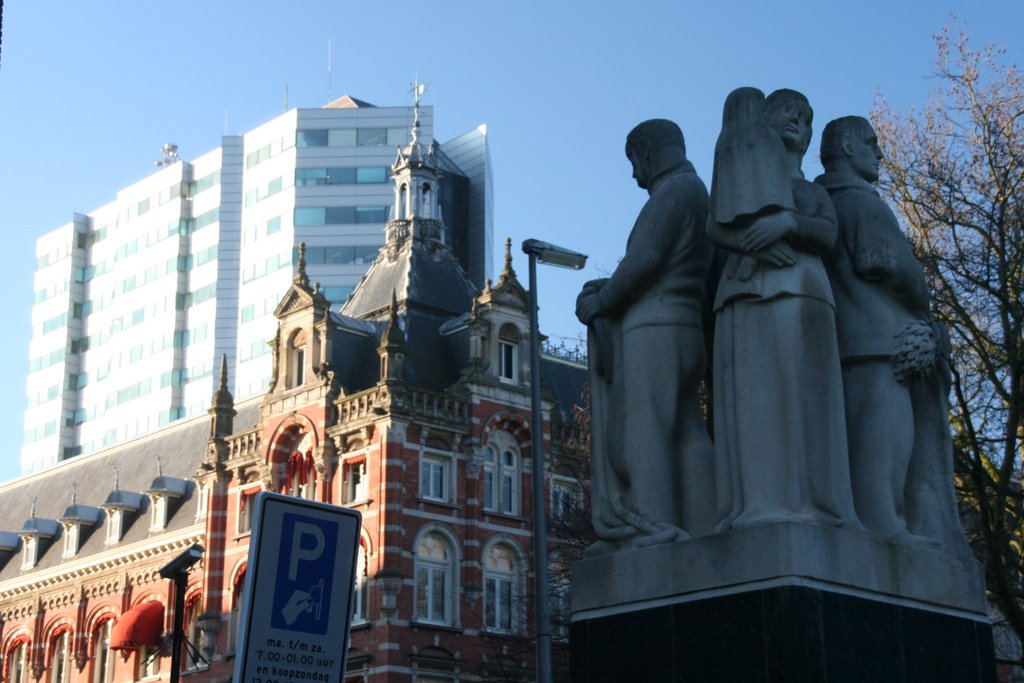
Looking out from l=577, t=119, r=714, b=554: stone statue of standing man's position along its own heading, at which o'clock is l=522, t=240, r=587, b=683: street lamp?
The street lamp is roughly at 3 o'clock from the stone statue of standing man.

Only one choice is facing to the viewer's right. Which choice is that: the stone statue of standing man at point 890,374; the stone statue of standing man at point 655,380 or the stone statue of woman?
the stone statue of standing man at point 890,374

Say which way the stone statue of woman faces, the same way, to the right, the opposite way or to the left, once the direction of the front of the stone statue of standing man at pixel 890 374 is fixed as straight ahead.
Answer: to the right

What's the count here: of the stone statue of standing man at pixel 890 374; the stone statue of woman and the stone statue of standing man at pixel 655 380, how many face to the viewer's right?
1

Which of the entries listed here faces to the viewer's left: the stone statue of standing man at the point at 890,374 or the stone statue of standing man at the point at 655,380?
the stone statue of standing man at the point at 655,380

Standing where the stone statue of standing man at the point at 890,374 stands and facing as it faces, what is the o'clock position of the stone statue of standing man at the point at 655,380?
the stone statue of standing man at the point at 655,380 is roughly at 6 o'clock from the stone statue of standing man at the point at 890,374.

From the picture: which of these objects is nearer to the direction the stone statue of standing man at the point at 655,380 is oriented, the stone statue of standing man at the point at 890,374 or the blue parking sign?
the blue parking sign

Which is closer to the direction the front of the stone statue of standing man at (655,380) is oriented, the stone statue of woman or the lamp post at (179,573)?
the lamp post

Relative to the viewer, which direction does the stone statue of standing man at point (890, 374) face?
to the viewer's right

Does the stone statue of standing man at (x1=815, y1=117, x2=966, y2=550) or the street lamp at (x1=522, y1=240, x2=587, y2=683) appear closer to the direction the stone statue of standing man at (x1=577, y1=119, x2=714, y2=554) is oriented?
the street lamp

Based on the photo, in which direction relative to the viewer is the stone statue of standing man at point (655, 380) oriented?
to the viewer's left

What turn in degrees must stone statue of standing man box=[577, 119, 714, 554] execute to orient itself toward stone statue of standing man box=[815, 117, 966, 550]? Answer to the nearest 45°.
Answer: approximately 180°

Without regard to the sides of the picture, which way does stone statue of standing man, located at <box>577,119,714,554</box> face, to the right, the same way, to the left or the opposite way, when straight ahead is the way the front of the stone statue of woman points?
to the right

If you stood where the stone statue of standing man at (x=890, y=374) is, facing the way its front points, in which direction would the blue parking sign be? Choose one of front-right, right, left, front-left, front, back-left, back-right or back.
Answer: back-right

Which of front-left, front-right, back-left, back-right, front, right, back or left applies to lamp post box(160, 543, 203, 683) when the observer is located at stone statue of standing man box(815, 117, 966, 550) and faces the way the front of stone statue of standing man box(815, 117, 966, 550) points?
back-left

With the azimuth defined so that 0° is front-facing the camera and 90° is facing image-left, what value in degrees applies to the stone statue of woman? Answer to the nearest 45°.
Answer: approximately 0°
